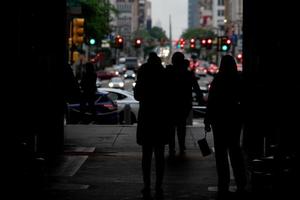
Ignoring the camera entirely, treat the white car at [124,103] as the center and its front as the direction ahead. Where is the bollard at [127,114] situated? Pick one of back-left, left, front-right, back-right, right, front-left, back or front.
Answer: left

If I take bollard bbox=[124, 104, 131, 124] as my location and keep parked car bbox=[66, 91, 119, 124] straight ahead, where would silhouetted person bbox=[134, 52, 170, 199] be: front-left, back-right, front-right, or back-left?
back-left

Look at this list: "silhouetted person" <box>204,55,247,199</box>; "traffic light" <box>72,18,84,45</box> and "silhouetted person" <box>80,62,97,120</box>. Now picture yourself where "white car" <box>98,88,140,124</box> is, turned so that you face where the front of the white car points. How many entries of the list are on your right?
1

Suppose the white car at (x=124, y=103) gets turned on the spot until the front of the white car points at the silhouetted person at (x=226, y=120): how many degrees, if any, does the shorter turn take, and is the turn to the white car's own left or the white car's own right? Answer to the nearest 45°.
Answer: approximately 90° to the white car's own left

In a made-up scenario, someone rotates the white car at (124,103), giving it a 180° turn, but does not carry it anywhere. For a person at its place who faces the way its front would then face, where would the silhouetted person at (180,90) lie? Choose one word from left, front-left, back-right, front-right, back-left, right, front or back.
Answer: right

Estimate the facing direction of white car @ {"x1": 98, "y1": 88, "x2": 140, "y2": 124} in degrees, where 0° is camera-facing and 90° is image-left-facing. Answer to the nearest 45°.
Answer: approximately 90°

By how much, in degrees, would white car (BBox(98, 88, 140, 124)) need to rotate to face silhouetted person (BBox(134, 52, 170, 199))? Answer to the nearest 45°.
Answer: approximately 90° to its left
